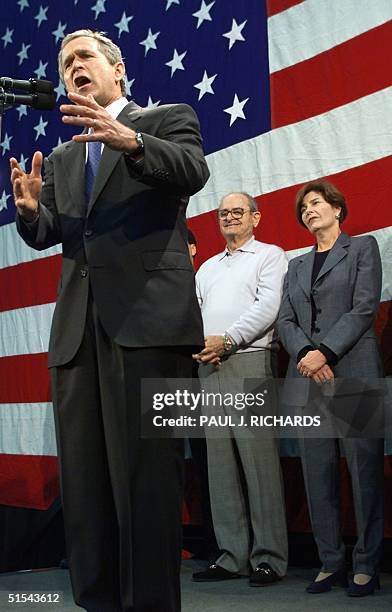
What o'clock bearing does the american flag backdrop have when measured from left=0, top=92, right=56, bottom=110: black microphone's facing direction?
The american flag backdrop is roughly at 10 o'clock from the black microphone.

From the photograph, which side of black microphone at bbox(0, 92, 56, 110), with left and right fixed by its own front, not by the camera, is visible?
right

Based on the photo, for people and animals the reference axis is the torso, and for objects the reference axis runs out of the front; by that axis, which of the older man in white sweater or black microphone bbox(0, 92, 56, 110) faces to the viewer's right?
the black microphone

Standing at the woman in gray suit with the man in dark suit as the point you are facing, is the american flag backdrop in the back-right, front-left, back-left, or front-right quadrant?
back-right
